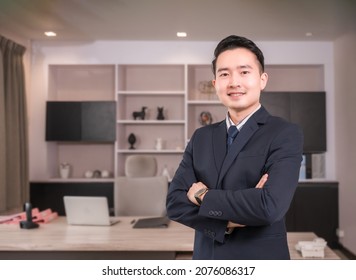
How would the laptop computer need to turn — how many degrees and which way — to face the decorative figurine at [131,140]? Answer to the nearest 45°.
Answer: approximately 45° to its left

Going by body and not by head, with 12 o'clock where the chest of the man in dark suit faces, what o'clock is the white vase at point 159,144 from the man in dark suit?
The white vase is roughly at 4 o'clock from the man in dark suit.

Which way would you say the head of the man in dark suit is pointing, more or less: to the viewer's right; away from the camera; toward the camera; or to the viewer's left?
toward the camera

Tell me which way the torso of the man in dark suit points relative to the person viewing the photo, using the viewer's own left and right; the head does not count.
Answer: facing the viewer and to the left of the viewer

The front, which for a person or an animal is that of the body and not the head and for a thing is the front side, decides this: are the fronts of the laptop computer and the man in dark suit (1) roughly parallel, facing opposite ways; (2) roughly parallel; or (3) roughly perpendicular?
roughly parallel, facing opposite ways

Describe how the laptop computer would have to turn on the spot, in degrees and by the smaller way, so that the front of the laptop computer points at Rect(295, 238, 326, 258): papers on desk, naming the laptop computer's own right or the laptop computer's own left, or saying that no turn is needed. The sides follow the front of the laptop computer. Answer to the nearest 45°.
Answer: approximately 90° to the laptop computer's own right
